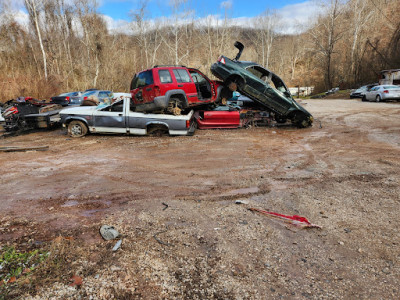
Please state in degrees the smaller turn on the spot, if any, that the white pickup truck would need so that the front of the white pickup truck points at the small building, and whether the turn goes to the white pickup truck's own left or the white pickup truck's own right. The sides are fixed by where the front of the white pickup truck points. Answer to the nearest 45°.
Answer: approximately 135° to the white pickup truck's own right

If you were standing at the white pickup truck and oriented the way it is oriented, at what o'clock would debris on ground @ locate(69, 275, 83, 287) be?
The debris on ground is roughly at 9 o'clock from the white pickup truck.

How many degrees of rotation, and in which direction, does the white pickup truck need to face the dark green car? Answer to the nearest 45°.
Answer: approximately 180°

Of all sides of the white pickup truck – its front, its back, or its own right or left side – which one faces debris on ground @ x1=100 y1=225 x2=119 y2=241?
left

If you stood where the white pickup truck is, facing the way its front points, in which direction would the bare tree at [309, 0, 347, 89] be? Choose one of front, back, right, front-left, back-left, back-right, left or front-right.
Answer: back-right

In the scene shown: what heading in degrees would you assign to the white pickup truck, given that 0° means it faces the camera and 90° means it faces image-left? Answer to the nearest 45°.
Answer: approximately 90°

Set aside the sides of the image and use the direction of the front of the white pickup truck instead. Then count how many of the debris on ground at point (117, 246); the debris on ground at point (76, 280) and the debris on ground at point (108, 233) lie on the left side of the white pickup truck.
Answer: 3

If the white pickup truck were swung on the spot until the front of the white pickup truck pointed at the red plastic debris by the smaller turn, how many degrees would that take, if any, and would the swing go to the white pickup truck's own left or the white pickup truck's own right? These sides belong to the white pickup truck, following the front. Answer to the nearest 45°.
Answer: approximately 90° to the white pickup truck's own left

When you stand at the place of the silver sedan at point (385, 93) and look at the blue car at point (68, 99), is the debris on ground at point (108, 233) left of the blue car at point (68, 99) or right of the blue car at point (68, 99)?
left

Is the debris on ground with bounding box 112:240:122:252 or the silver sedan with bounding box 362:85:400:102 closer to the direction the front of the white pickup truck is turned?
the debris on ground

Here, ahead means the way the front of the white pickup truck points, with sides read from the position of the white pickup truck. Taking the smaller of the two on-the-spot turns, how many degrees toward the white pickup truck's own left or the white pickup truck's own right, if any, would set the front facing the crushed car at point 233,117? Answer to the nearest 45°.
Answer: approximately 180°

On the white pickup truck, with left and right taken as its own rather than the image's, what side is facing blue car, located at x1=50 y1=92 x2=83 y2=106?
right
